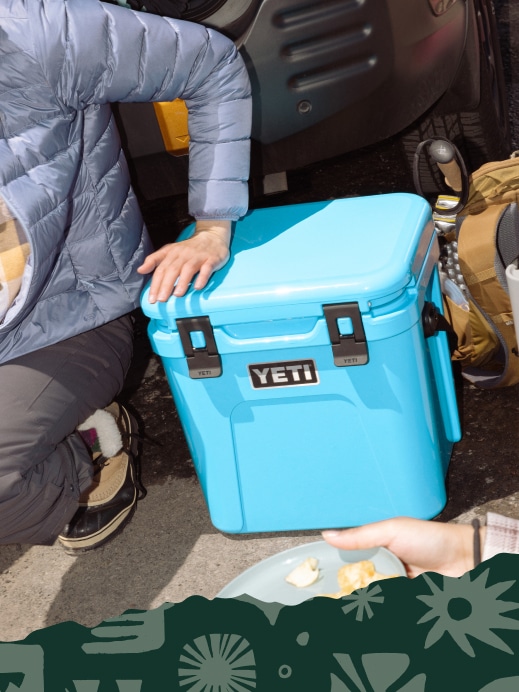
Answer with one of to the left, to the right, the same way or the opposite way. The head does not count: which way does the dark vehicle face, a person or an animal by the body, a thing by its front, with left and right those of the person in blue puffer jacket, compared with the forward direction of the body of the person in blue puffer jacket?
to the right

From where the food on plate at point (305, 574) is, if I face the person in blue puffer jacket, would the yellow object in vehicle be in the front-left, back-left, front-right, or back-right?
front-right
